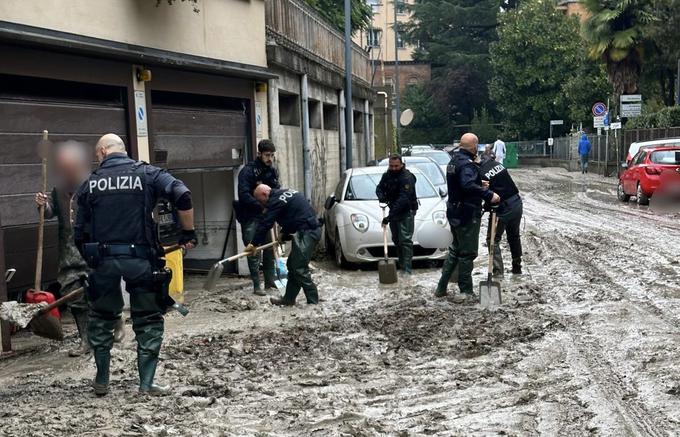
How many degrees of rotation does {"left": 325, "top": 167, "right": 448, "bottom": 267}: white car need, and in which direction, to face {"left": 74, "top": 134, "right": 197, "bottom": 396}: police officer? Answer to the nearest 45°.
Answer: approximately 45° to its right

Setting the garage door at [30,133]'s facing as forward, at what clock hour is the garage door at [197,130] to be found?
the garage door at [197,130] is roughly at 9 o'clock from the garage door at [30,133].

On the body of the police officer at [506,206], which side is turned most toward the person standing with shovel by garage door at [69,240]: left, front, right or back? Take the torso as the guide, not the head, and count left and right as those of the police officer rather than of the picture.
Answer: left

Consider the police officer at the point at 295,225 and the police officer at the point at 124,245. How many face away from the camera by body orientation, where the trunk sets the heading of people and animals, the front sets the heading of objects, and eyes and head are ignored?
1

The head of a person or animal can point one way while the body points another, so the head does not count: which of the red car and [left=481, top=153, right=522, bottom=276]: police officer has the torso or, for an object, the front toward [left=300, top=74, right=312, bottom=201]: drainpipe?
the police officer

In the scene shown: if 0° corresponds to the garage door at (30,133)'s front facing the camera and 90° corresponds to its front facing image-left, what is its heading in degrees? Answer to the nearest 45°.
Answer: approximately 315°

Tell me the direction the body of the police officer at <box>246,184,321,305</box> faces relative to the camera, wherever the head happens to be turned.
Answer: to the viewer's left

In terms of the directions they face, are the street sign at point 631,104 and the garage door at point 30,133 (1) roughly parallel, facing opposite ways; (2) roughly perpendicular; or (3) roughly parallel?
roughly perpendicular

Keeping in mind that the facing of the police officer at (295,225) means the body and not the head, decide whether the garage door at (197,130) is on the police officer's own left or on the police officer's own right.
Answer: on the police officer's own right

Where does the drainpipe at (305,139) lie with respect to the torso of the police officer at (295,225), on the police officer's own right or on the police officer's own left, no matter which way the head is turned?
on the police officer's own right
